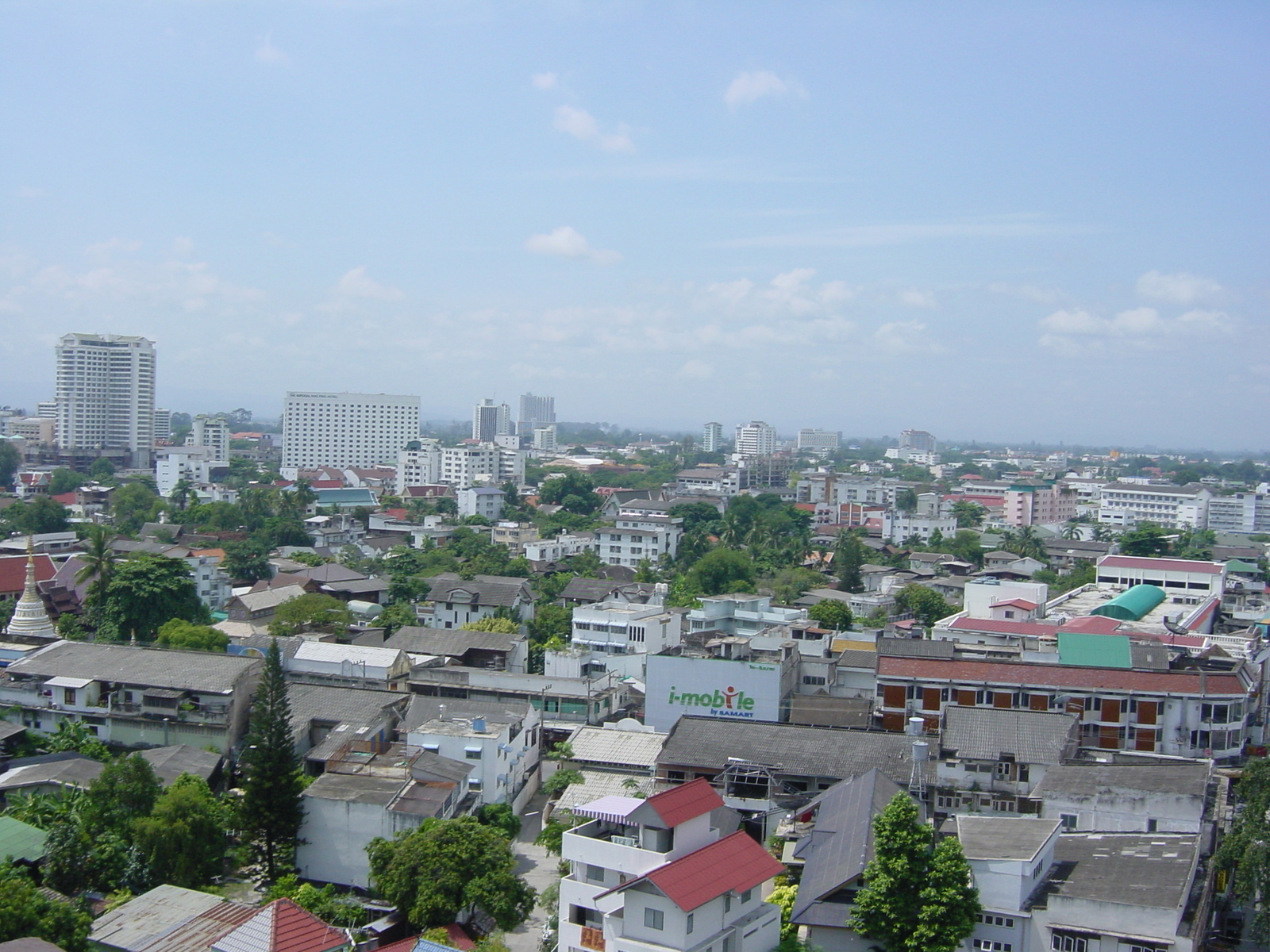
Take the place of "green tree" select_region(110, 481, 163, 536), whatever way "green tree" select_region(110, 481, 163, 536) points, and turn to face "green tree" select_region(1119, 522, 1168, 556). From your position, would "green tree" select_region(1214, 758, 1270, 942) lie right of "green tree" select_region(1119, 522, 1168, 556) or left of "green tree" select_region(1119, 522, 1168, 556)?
right

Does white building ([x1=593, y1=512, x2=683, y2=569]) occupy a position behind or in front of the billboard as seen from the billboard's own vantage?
behind

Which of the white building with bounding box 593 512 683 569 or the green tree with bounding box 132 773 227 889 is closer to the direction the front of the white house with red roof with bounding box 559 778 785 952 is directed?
the green tree

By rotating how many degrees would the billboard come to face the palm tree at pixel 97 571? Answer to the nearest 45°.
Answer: approximately 90° to its right

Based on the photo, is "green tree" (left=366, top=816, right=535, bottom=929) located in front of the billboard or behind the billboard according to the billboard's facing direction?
in front

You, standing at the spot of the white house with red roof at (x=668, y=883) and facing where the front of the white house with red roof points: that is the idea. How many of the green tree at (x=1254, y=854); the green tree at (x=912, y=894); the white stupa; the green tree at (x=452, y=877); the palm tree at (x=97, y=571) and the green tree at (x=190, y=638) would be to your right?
4

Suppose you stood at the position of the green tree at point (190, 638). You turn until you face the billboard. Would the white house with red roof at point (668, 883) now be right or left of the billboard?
right

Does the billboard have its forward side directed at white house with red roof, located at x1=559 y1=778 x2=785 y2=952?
yes

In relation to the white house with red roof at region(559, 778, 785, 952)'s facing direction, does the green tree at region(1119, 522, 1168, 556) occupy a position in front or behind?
behind

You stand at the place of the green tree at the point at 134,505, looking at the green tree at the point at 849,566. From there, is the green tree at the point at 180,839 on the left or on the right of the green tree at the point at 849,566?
right

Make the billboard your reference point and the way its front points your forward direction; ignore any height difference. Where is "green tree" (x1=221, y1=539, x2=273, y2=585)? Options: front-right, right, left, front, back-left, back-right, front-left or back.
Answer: back-right

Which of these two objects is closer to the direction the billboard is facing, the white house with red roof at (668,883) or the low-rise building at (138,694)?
the white house with red roof

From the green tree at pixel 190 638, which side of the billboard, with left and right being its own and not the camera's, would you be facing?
right

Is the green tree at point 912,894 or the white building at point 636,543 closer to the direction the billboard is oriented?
the green tree

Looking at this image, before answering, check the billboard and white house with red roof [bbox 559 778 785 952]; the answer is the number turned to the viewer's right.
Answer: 0

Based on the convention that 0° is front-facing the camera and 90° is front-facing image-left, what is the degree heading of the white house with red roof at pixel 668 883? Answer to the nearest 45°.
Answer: approximately 45°

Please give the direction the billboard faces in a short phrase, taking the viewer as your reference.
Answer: facing the viewer
